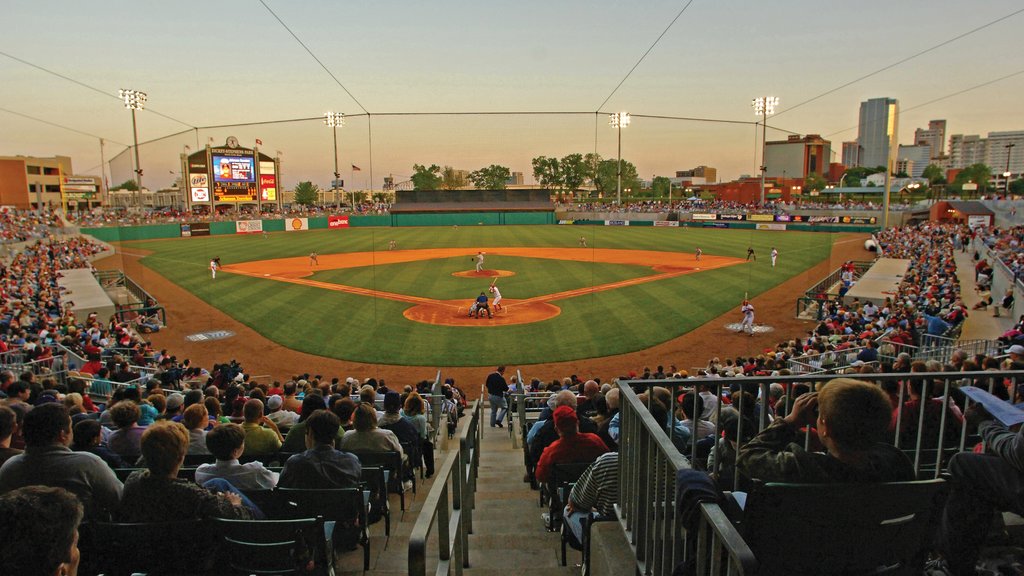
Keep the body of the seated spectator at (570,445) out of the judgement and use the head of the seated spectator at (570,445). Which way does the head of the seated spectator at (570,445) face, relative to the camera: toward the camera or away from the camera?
away from the camera

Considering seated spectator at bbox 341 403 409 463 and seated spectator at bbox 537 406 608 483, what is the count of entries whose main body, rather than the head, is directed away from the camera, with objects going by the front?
2

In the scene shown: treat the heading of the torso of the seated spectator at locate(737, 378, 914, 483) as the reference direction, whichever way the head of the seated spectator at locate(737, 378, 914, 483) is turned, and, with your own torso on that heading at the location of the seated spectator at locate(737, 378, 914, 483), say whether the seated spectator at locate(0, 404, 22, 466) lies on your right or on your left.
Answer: on your left

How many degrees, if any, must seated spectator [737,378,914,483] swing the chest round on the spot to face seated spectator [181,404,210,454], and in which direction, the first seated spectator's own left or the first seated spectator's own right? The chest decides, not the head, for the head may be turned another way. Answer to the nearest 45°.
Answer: approximately 45° to the first seated spectator's own left

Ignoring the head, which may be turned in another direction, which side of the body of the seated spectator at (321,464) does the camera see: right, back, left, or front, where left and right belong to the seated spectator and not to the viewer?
back

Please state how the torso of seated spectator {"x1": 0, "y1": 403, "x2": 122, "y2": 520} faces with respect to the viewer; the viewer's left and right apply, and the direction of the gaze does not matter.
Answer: facing away from the viewer and to the right of the viewer

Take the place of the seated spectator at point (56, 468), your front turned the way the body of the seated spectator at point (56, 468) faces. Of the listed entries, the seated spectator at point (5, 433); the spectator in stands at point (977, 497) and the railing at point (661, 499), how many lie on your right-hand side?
2

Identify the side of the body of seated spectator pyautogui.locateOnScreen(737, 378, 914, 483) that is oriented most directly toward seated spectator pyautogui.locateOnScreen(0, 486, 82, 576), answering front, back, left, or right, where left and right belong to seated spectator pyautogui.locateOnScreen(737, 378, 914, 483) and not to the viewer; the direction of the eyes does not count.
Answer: left

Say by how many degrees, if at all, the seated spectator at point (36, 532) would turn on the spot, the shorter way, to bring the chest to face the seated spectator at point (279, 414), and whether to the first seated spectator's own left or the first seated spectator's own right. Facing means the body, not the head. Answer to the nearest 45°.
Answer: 0° — they already face them

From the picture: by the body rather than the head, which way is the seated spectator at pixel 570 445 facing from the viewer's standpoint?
away from the camera

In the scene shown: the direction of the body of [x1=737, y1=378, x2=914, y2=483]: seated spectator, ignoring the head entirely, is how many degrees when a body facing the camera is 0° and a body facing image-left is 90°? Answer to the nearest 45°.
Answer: approximately 135°

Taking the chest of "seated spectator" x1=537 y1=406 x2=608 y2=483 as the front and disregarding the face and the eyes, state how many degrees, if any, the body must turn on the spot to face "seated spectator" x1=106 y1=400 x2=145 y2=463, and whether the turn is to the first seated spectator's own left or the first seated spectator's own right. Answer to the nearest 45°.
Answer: approximately 90° to the first seated spectator's own left

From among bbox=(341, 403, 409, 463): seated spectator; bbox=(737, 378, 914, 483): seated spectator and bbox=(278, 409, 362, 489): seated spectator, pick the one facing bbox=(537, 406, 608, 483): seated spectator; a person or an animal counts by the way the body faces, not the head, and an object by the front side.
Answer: bbox=(737, 378, 914, 483): seated spectator
